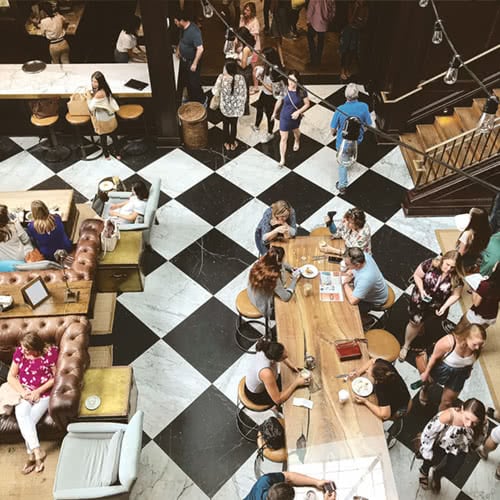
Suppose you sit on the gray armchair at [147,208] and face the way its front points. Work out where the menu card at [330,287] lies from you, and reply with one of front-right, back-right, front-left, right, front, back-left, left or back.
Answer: back-left

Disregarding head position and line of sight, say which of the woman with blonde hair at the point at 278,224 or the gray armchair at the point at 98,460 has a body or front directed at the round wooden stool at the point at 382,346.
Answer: the woman with blonde hair

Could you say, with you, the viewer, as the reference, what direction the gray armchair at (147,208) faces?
facing to the left of the viewer

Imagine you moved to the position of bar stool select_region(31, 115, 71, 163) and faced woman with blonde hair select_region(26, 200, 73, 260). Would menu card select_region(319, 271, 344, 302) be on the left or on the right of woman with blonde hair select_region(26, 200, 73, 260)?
left

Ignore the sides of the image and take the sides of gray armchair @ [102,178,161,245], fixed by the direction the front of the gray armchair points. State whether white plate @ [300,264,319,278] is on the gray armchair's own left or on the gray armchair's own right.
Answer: on the gray armchair's own left

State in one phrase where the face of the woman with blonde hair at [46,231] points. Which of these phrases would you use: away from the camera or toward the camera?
away from the camera

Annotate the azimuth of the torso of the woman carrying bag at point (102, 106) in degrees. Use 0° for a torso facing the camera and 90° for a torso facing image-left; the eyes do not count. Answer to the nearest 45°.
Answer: approximately 45°
